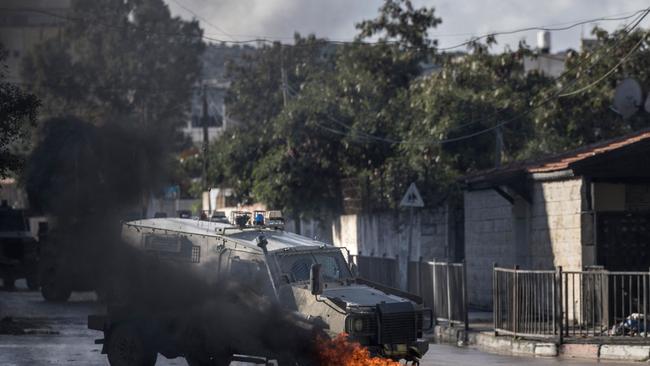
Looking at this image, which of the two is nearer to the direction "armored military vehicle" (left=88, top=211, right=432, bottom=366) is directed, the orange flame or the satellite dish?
the orange flame

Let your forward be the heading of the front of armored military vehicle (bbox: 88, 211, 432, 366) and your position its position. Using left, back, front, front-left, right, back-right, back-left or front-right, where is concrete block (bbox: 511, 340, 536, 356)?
left

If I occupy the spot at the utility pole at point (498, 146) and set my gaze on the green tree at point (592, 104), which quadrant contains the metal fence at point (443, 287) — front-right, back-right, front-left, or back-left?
back-right

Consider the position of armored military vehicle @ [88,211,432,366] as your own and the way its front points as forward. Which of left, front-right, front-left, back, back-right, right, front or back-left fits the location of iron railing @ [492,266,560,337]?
left

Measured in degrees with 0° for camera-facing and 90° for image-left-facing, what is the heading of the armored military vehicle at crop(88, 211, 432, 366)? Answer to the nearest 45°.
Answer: approximately 315°

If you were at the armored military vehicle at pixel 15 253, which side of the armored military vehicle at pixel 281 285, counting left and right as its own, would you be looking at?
back

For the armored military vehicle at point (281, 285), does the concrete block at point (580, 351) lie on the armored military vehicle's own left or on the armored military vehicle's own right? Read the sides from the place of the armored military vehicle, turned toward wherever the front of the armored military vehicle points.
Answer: on the armored military vehicle's own left

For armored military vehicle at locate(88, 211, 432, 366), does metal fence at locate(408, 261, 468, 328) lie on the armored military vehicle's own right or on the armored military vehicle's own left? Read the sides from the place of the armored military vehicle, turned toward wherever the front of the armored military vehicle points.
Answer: on the armored military vehicle's own left

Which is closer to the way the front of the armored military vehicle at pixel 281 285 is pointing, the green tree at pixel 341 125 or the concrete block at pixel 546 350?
the concrete block
